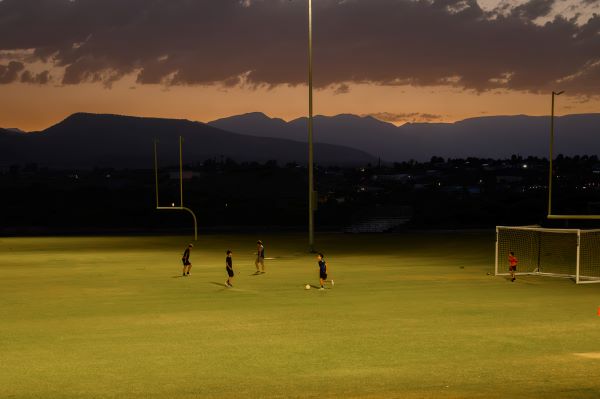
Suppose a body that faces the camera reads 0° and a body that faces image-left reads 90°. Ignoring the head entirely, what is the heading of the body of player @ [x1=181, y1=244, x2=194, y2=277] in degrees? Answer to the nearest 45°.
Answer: approximately 270°

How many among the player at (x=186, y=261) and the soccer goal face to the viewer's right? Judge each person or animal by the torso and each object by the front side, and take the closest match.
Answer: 1

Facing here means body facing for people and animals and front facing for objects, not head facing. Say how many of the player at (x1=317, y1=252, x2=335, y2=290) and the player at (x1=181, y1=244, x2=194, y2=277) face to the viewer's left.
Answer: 1

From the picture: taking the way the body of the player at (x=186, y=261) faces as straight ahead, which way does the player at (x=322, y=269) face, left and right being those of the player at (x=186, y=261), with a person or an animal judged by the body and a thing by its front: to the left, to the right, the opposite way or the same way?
the opposite way

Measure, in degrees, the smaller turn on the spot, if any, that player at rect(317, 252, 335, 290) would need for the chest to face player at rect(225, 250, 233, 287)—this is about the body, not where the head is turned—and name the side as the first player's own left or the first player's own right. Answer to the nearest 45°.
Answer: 0° — they already face them

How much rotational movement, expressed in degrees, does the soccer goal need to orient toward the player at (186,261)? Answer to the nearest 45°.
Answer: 0° — it already faces them

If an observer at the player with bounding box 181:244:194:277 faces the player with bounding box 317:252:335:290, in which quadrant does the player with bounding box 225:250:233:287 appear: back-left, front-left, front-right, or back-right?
front-right

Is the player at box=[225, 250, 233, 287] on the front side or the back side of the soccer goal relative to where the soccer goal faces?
on the front side

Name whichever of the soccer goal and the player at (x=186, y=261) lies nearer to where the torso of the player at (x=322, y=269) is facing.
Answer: the player

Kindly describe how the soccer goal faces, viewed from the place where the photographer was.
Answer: facing the viewer and to the left of the viewer

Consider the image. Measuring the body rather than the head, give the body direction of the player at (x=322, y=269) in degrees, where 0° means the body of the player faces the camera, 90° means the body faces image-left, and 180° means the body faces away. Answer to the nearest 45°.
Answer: approximately 90°
